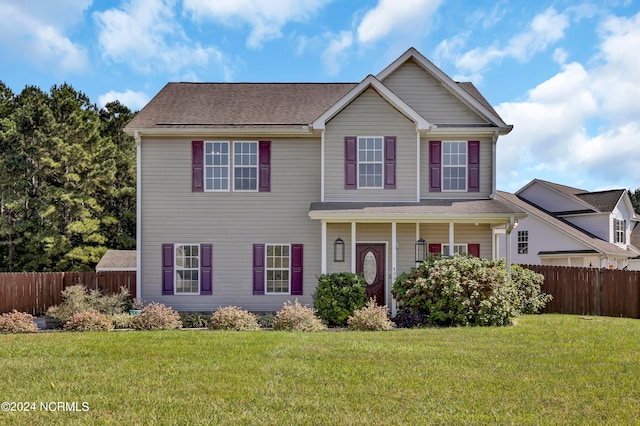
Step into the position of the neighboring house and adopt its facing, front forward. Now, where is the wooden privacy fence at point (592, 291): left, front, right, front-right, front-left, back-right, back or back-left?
front-right

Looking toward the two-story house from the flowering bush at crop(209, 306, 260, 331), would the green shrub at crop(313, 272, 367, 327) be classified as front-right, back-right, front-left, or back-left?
front-right

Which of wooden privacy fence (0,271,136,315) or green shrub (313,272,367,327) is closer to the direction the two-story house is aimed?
the green shrub

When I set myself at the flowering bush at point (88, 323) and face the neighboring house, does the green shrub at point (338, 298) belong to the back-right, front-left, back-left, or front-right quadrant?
front-right

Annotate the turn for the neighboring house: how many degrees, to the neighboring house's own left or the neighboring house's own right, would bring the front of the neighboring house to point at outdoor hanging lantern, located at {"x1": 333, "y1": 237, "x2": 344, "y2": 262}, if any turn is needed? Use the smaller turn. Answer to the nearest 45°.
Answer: approximately 45° to the neighboring house's own right

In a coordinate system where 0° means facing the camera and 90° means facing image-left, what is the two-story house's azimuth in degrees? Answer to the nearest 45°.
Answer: approximately 0°

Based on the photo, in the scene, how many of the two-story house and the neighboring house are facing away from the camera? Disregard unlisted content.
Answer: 0

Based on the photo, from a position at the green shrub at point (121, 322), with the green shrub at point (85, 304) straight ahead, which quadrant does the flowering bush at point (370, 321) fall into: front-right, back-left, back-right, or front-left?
back-right

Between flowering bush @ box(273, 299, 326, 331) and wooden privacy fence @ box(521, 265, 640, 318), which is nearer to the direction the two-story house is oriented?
the flowering bush

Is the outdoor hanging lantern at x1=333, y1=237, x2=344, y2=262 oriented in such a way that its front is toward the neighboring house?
no
